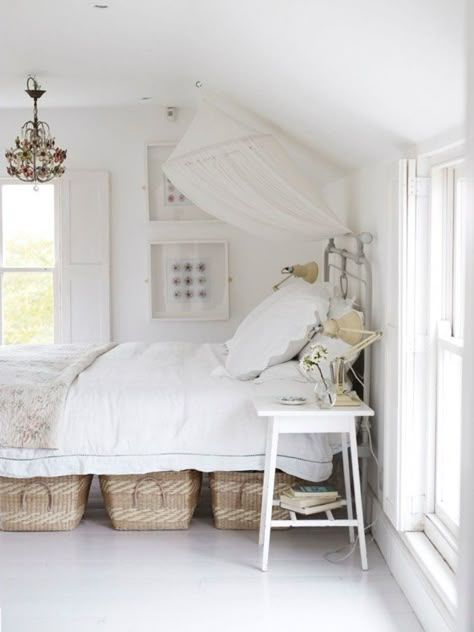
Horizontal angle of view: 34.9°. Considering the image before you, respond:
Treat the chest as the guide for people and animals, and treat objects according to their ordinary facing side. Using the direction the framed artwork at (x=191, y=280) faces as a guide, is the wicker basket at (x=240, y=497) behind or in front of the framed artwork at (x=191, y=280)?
in front

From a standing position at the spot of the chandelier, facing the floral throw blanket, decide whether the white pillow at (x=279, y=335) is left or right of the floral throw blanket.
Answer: left

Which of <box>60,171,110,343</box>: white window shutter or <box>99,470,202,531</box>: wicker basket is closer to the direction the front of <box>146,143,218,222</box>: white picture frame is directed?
the wicker basket

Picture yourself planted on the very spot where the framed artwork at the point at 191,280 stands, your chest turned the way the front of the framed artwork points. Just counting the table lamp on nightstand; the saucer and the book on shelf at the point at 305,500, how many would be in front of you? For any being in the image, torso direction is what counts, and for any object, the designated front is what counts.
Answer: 3

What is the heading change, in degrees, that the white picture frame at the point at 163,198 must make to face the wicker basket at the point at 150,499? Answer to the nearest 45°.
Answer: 0° — it already faces it

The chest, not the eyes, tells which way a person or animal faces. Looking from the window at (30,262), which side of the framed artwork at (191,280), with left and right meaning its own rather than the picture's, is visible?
right

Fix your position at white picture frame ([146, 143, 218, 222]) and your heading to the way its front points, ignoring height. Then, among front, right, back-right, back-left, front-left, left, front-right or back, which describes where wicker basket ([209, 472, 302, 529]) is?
front

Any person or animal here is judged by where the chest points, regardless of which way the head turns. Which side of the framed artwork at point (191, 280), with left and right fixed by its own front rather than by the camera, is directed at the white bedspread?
front

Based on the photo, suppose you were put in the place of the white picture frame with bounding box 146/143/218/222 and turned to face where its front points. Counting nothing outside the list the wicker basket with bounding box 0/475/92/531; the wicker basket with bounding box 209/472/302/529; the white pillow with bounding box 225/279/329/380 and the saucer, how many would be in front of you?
4

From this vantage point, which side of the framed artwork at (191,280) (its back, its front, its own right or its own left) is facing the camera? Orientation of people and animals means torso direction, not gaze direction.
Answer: front

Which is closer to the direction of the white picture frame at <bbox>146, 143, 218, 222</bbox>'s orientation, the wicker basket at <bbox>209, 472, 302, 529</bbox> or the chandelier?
the wicker basket

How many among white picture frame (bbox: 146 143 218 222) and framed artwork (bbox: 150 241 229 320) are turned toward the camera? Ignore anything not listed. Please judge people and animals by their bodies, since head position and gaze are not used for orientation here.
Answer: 2

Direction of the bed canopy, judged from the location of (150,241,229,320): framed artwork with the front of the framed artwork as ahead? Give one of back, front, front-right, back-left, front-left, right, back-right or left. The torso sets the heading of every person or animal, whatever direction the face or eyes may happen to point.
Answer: front

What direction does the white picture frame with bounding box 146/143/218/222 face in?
toward the camera

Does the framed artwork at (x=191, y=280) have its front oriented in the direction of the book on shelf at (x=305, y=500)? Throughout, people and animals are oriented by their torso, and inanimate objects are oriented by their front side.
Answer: yes

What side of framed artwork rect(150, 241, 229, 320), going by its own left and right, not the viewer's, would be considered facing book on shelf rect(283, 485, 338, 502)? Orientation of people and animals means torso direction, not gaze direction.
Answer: front

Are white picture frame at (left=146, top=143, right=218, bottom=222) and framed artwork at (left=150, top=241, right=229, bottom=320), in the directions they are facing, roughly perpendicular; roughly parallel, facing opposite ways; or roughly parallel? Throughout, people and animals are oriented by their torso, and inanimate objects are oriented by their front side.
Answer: roughly parallel
